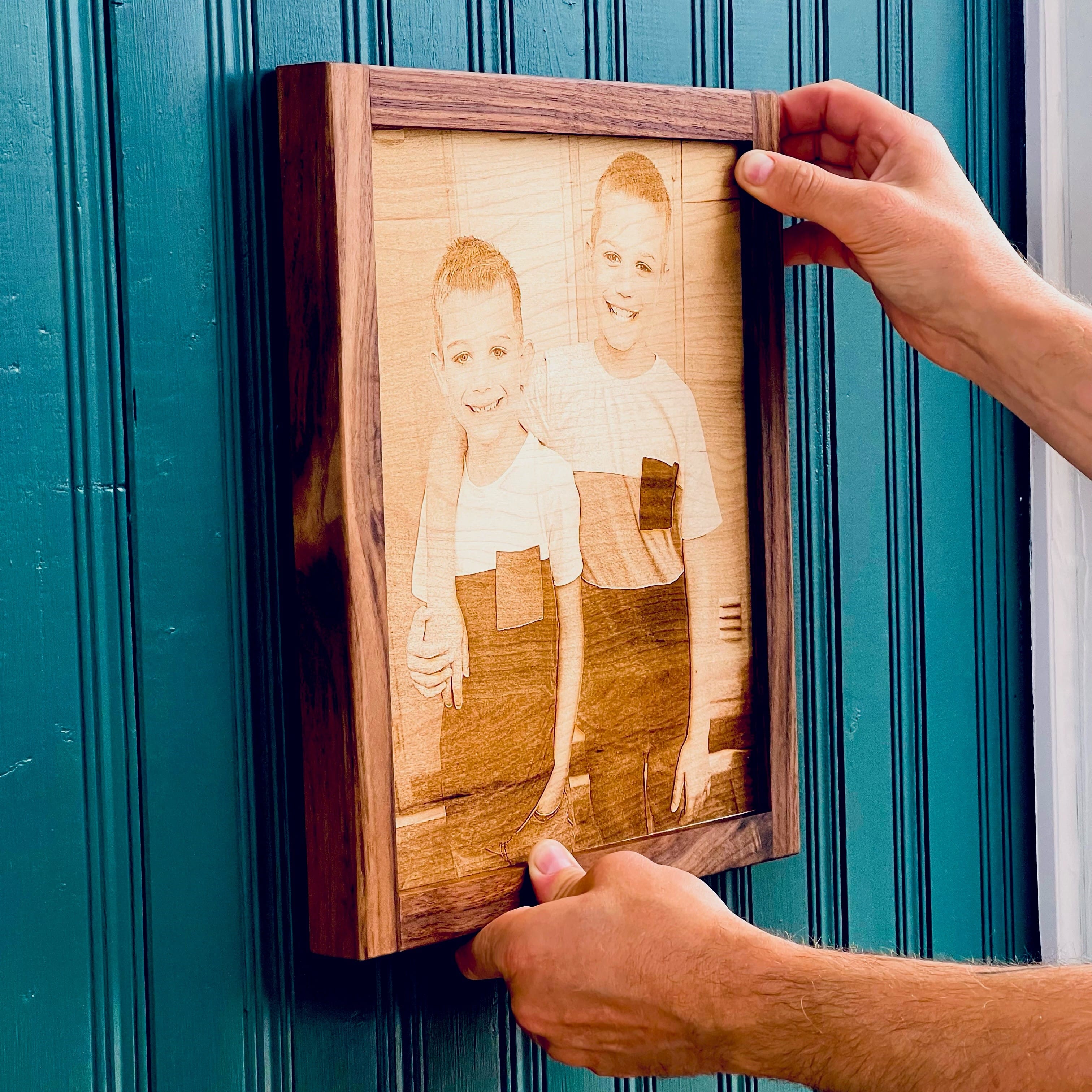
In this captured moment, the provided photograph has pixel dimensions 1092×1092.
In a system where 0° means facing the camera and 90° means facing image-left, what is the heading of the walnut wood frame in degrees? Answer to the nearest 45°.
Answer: approximately 315°
